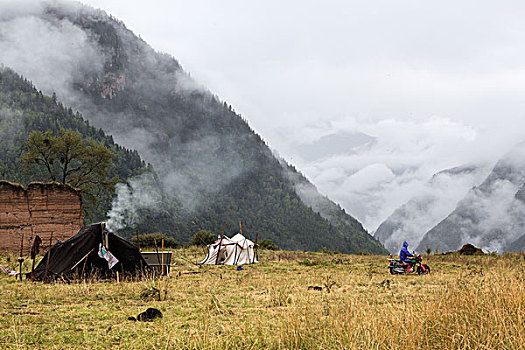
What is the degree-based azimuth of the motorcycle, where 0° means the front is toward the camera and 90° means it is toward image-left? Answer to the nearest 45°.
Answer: approximately 270°

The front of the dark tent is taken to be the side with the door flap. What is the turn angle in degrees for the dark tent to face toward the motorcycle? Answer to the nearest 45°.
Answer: approximately 90° to its left

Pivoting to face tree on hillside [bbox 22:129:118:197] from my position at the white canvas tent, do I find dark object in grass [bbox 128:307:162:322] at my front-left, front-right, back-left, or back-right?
back-left

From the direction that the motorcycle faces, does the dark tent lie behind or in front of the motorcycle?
behind

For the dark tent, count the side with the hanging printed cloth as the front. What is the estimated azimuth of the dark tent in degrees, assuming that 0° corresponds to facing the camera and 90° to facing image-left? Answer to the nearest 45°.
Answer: approximately 0°

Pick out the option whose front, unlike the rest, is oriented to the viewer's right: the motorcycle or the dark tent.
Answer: the motorcycle

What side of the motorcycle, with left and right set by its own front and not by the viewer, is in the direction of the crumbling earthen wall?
back

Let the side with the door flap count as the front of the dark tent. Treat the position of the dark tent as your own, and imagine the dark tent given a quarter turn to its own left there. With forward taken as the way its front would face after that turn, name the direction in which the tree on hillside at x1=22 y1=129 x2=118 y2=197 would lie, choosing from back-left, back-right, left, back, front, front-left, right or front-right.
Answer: left

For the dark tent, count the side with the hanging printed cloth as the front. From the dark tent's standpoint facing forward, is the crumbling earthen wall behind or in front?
behind

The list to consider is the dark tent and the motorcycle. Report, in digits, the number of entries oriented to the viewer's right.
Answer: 1

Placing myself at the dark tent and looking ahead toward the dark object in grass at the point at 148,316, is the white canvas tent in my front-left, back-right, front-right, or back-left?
back-left

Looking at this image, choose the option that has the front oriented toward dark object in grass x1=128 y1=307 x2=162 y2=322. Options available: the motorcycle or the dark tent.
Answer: the dark tent

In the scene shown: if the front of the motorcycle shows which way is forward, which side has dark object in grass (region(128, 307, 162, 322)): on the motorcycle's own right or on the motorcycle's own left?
on the motorcycle's own right
